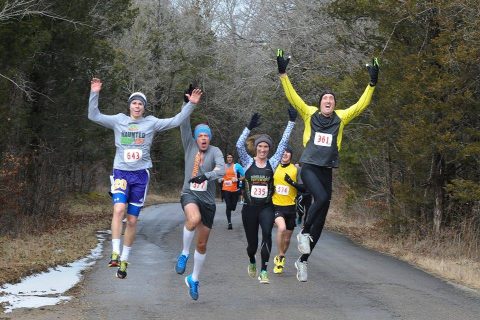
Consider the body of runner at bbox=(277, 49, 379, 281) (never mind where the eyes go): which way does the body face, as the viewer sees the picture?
toward the camera

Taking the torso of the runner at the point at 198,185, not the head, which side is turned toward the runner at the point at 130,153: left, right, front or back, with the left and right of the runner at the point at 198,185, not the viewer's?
right

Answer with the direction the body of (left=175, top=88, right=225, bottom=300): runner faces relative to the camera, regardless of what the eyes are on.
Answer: toward the camera

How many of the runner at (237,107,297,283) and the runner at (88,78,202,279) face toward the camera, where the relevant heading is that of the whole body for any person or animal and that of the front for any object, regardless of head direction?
2

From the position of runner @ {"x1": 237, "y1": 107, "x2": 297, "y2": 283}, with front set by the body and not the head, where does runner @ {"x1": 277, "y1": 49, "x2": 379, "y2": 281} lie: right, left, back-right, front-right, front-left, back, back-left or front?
front-left

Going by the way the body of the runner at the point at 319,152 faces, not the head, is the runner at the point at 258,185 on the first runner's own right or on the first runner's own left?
on the first runner's own right

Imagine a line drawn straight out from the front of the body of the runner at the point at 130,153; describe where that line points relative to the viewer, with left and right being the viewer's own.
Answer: facing the viewer

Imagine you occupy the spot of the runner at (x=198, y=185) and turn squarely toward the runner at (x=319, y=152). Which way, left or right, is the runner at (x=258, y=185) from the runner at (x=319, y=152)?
left

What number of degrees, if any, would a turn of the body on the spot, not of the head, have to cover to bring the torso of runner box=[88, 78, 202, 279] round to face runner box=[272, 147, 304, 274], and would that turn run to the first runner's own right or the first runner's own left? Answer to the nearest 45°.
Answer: approximately 135° to the first runner's own left

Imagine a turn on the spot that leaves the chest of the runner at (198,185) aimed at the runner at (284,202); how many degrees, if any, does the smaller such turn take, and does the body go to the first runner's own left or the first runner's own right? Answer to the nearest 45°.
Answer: approximately 135° to the first runner's own left
